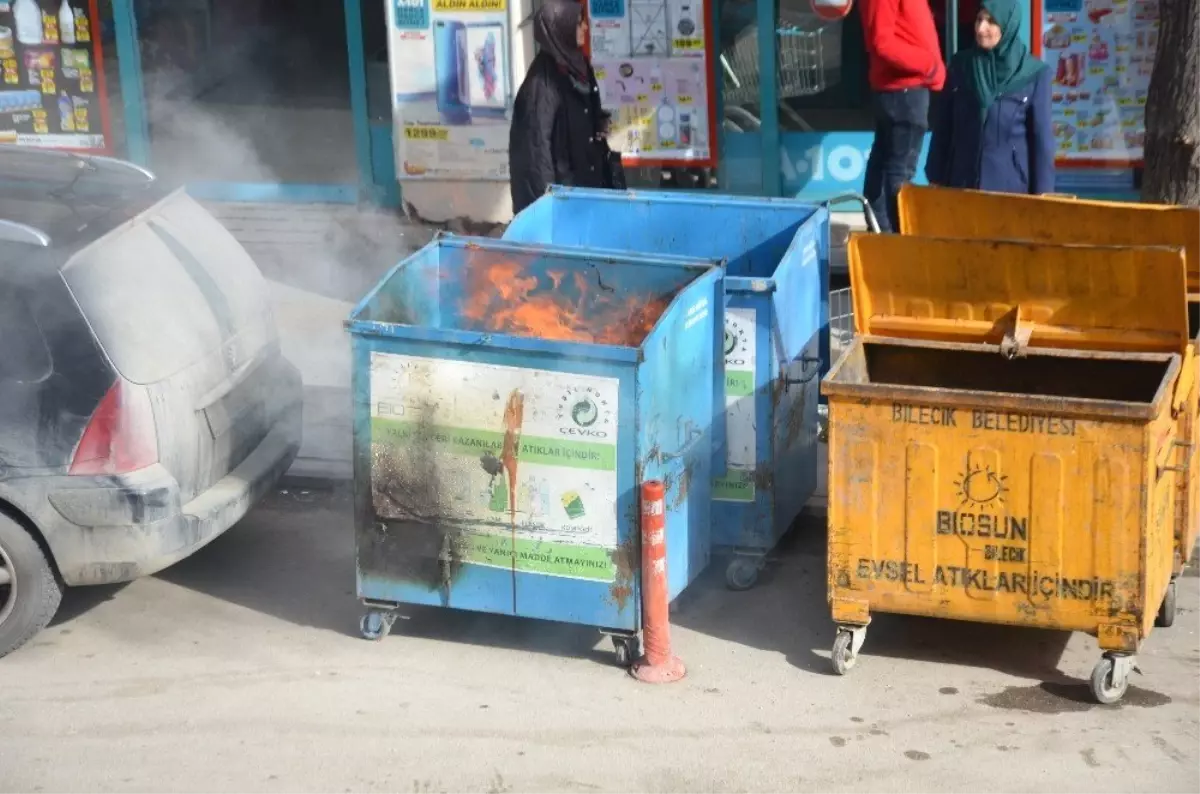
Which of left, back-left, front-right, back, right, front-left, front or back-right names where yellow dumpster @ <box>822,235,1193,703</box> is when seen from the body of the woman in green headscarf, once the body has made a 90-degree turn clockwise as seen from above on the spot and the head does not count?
back-left

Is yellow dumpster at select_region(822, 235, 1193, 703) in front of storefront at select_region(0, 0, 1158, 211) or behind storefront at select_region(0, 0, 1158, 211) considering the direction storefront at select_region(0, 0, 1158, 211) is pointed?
in front

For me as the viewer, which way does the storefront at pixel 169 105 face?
facing the viewer

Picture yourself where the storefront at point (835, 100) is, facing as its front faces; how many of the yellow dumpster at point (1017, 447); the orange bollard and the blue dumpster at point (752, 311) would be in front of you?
3

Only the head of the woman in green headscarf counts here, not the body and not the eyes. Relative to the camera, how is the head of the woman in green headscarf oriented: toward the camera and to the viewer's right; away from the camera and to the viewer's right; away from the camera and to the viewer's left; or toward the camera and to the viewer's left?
toward the camera and to the viewer's left

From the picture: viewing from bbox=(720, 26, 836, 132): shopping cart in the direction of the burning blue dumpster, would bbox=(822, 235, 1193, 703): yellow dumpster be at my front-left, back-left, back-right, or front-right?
front-left

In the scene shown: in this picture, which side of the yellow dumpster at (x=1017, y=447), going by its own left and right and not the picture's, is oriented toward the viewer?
front

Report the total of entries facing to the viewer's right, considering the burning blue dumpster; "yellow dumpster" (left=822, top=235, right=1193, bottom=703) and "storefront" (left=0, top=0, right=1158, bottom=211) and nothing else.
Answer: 0

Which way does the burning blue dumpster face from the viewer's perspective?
toward the camera

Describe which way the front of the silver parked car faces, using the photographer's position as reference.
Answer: facing away from the viewer and to the left of the viewer

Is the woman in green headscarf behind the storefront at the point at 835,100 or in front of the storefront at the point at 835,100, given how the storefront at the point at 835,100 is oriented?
in front

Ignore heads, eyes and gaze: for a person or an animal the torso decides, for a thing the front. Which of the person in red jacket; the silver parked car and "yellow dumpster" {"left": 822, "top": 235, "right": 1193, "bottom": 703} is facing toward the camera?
the yellow dumpster

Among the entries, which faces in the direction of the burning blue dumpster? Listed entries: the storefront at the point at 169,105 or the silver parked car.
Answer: the storefront

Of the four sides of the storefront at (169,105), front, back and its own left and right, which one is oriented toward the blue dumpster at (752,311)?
front
